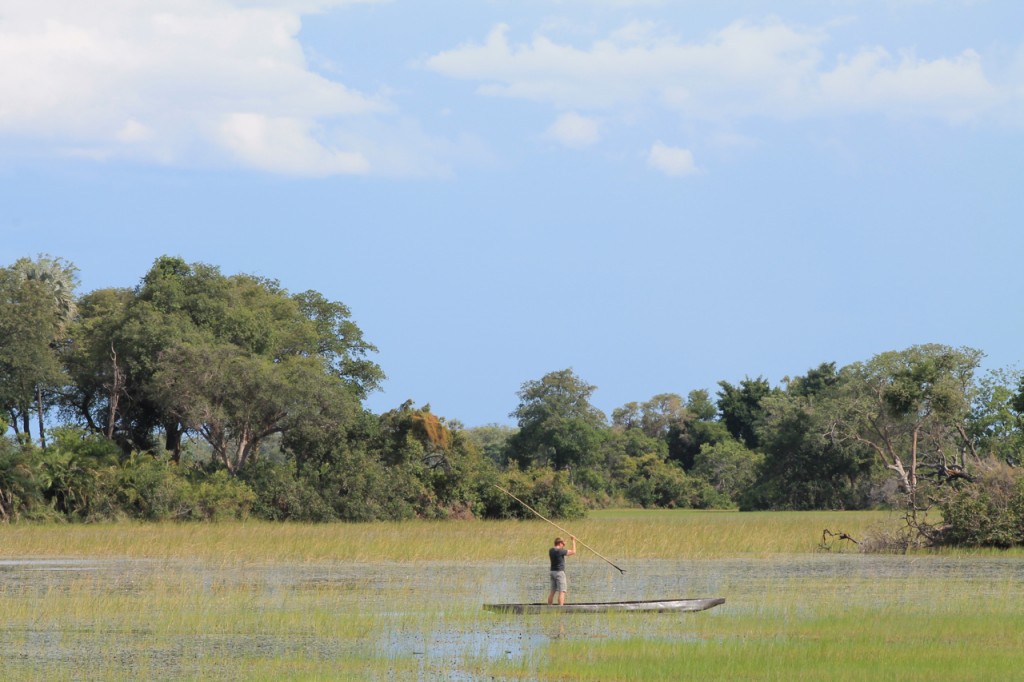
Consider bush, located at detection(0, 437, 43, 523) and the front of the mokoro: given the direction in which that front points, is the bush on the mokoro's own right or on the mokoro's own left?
on the mokoro's own left

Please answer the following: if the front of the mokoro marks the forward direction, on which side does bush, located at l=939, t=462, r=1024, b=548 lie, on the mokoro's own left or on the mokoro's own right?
on the mokoro's own left

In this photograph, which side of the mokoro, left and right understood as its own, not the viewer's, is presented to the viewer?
right
